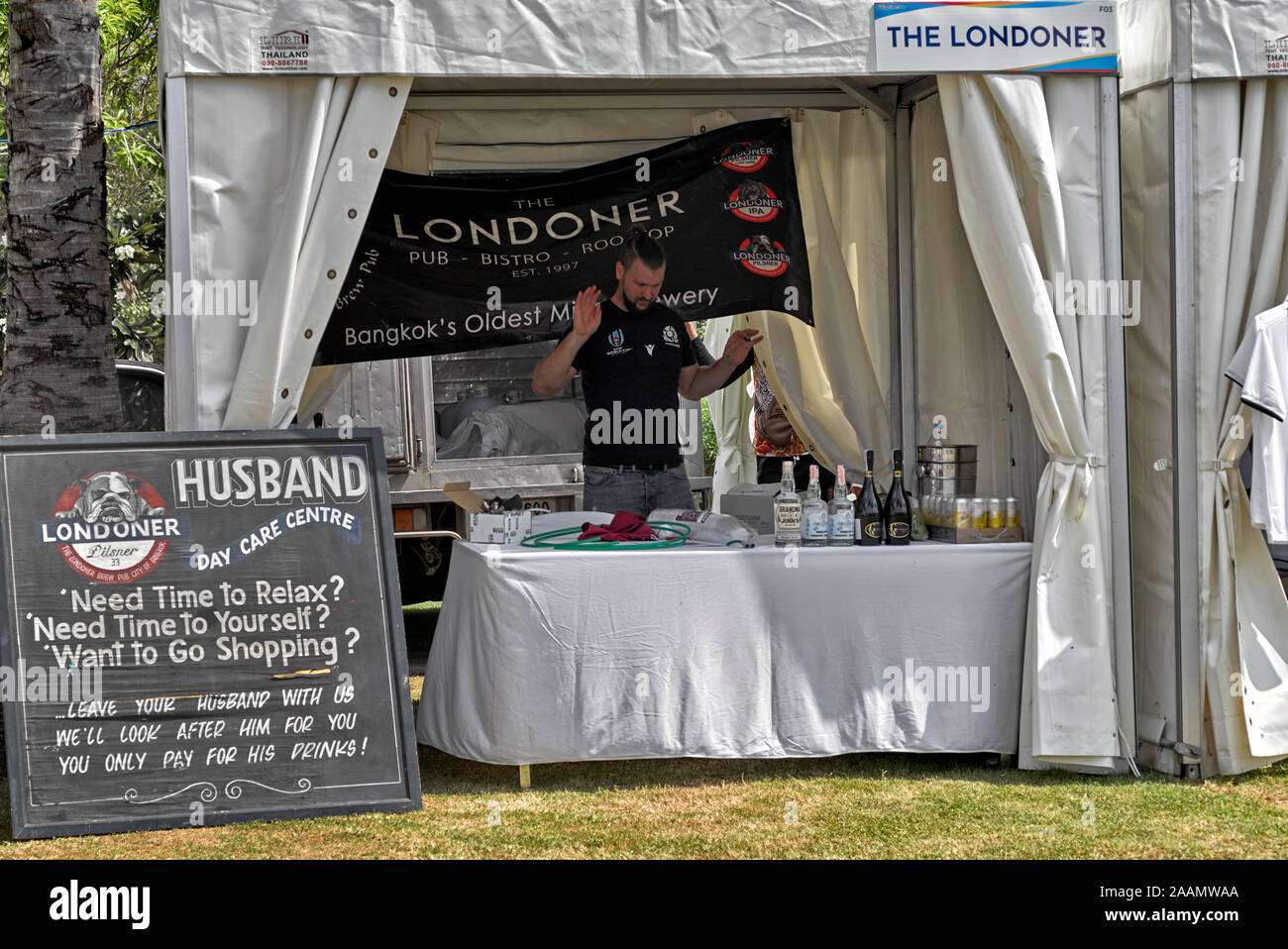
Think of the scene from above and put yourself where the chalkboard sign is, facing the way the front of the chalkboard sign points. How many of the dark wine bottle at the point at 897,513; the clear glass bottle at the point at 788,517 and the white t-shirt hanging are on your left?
3

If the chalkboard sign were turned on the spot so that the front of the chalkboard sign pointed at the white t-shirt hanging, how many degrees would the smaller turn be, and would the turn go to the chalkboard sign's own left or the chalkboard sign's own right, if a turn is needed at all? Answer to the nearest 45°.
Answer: approximately 90° to the chalkboard sign's own left

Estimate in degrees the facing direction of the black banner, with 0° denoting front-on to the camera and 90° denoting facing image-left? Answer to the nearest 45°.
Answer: approximately 0°

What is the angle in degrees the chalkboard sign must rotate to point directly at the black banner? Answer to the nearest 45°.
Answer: approximately 135° to its left

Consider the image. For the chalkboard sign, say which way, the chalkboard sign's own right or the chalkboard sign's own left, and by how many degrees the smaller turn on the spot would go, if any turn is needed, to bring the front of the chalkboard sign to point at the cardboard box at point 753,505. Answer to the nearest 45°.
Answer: approximately 135° to the chalkboard sign's own left

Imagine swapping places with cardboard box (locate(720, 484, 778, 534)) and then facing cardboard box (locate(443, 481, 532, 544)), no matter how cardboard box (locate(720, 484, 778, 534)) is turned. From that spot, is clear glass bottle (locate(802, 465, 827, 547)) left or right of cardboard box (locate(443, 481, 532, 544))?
left

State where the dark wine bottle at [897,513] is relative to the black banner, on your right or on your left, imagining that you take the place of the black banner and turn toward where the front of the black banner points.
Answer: on your left

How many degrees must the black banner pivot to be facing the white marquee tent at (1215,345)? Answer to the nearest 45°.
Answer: approximately 45° to its left

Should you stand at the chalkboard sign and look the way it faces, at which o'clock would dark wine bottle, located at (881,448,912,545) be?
The dark wine bottle is roughly at 9 o'clock from the chalkboard sign.

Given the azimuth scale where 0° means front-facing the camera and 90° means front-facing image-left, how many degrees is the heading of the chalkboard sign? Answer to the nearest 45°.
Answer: approximately 0°

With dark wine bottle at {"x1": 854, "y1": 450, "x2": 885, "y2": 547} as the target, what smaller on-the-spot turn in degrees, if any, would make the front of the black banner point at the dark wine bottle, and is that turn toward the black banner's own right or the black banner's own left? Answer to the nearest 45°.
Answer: approximately 45° to the black banner's own left

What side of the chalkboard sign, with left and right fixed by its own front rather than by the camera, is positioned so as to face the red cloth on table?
left

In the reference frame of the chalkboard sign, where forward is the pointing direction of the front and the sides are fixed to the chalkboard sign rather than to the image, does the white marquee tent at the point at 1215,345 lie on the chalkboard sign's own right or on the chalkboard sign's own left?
on the chalkboard sign's own left

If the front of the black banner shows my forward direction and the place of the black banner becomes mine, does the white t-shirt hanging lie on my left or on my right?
on my left

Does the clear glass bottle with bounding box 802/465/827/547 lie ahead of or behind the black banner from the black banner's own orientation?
ahead

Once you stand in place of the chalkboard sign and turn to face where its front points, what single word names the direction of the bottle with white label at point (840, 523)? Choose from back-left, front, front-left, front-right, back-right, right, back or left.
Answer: left

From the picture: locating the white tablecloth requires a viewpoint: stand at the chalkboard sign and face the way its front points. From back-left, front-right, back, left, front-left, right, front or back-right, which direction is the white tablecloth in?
left
